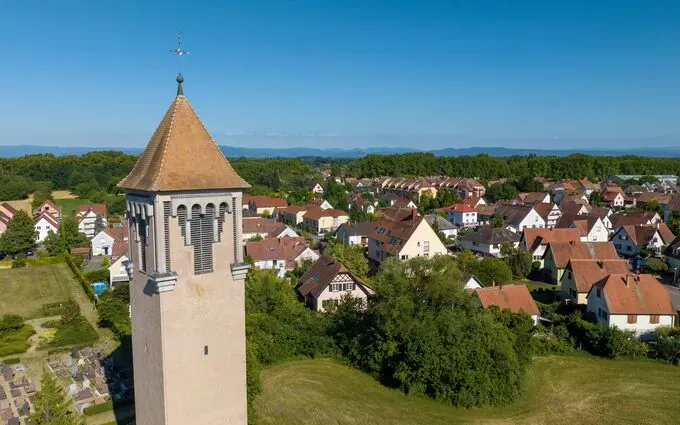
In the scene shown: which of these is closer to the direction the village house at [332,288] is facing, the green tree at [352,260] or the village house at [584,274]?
the village house

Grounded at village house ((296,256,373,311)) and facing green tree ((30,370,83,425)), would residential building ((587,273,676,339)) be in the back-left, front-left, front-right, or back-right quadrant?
back-left

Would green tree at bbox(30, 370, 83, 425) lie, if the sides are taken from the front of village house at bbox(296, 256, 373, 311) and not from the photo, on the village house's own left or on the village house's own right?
on the village house's own right

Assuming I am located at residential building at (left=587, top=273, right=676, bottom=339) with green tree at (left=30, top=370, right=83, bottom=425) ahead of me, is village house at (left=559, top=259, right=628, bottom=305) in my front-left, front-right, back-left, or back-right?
back-right

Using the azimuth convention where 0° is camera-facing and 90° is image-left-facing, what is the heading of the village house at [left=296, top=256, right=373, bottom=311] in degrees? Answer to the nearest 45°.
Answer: approximately 315°

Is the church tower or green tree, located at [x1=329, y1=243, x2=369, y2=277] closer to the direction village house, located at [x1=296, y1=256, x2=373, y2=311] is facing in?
the church tower

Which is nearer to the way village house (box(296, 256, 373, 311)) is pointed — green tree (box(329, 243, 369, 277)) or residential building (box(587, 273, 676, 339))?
the residential building

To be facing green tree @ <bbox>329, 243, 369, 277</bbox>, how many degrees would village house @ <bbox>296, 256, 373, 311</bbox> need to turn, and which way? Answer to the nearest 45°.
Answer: approximately 135° to its left

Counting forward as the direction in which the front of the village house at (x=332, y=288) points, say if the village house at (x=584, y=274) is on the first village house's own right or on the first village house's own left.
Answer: on the first village house's own left

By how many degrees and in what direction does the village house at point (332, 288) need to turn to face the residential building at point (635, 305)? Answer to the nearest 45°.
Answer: approximately 45° to its left

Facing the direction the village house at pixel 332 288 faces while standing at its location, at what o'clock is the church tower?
The church tower is roughly at 2 o'clock from the village house.
